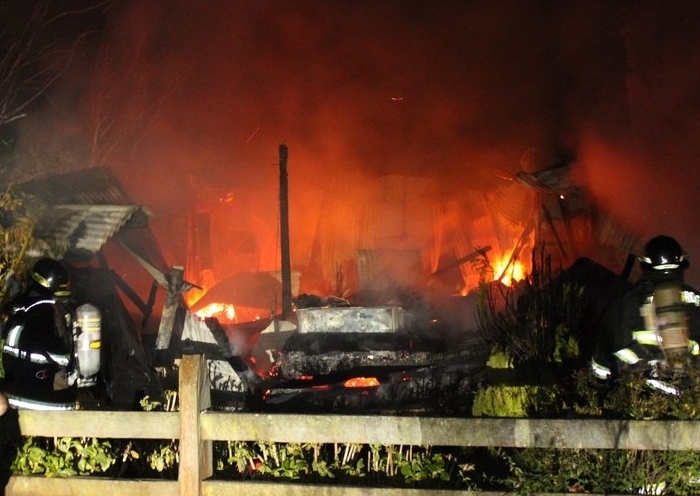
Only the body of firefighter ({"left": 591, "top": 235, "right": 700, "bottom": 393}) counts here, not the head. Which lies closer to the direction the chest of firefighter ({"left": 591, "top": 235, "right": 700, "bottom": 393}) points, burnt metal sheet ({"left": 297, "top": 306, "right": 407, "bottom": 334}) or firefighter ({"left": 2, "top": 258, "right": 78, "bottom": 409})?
the burnt metal sheet

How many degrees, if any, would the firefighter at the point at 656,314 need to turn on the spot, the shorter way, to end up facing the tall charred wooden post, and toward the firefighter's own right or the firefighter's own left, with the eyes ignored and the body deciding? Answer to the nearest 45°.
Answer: approximately 45° to the firefighter's own left

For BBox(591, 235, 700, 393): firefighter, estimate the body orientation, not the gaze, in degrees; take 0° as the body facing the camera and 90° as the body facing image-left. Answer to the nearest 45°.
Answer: approximately 180°

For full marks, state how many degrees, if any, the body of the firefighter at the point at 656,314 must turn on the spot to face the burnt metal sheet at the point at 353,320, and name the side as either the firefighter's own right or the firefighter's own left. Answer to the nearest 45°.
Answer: approximately 45° to the firefighter's own left

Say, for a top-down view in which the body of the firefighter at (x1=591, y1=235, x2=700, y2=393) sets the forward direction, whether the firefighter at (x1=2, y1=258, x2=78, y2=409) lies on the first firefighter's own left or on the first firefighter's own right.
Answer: on the first firefighter's own left

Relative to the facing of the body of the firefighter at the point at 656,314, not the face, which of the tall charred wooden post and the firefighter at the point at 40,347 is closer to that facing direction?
the tall charred wooden post

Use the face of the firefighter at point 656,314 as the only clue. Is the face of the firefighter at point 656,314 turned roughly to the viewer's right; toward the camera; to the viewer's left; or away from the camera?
away from the camera
